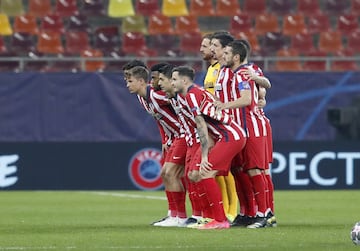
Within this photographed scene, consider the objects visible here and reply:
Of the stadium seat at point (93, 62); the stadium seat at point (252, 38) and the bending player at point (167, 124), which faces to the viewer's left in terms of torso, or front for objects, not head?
the bending player

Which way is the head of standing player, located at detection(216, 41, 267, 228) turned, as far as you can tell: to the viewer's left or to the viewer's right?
to the viewer's left

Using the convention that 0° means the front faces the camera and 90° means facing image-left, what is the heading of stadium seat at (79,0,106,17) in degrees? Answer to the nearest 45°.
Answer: approximately 0°

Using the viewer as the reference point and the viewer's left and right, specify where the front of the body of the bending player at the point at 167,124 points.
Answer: facing to the left of the viewer

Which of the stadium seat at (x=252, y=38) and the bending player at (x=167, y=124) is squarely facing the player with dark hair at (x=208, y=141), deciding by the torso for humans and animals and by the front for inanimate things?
the stadium seat

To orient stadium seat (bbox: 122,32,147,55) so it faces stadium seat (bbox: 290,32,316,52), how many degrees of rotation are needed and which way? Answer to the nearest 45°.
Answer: approximately 90° to its left

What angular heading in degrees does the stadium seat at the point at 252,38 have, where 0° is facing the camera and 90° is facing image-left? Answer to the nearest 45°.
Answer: approximately 0°
